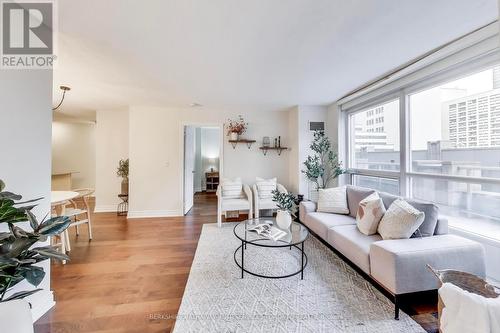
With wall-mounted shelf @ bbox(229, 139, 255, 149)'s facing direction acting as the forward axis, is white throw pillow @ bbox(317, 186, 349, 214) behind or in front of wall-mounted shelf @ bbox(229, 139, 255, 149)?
in front

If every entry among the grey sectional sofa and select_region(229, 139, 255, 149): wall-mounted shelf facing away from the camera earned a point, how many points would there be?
0

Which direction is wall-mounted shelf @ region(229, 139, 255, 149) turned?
toward the camera

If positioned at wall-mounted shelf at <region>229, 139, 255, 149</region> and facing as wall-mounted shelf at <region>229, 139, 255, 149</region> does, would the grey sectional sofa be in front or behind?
in front

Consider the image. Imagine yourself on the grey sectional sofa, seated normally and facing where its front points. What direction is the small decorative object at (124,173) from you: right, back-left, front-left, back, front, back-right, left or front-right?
front-right

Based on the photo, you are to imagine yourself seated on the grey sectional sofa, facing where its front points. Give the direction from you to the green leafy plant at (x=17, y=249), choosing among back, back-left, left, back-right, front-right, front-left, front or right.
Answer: front

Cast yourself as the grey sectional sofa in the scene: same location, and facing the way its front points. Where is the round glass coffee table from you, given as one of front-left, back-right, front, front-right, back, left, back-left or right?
front-right

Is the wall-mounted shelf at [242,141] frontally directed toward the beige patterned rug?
yes

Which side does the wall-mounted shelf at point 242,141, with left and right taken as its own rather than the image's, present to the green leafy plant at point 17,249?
front

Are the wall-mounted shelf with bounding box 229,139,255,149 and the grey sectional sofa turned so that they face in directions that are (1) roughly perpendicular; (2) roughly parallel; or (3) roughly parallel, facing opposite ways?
roughly perpendicular

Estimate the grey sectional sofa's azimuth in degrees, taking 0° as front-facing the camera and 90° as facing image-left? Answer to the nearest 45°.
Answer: approximately 45°

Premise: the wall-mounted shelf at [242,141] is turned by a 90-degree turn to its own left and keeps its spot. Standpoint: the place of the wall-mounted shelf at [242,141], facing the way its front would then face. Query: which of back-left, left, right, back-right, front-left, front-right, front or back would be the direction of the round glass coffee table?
right
